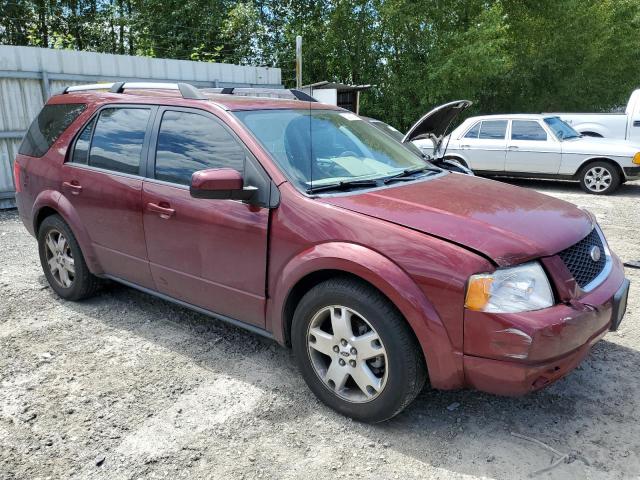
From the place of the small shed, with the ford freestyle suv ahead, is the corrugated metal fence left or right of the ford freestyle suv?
right

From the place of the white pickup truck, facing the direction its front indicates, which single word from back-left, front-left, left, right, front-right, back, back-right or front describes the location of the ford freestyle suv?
right

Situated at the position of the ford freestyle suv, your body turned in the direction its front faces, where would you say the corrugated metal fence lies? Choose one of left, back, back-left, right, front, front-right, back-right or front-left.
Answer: back

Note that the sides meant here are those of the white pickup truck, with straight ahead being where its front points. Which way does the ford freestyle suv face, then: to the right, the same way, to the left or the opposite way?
the same way

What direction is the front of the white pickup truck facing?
to the viewer's right

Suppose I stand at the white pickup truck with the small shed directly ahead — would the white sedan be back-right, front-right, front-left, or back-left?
front-left

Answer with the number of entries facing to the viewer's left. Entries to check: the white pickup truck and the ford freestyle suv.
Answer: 0

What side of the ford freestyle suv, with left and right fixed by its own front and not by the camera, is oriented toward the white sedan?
left

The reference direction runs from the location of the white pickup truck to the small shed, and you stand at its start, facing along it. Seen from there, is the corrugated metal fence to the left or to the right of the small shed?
left

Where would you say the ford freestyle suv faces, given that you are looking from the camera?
facing the viewer and to the right of the viewer

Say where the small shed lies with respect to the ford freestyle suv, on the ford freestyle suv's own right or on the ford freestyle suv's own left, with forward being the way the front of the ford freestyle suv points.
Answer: on the ford freestyle suv's own left

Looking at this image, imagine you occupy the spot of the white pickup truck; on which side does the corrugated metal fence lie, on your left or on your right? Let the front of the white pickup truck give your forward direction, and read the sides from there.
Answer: on your right

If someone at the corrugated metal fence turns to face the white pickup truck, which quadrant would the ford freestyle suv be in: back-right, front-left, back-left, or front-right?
front-right
